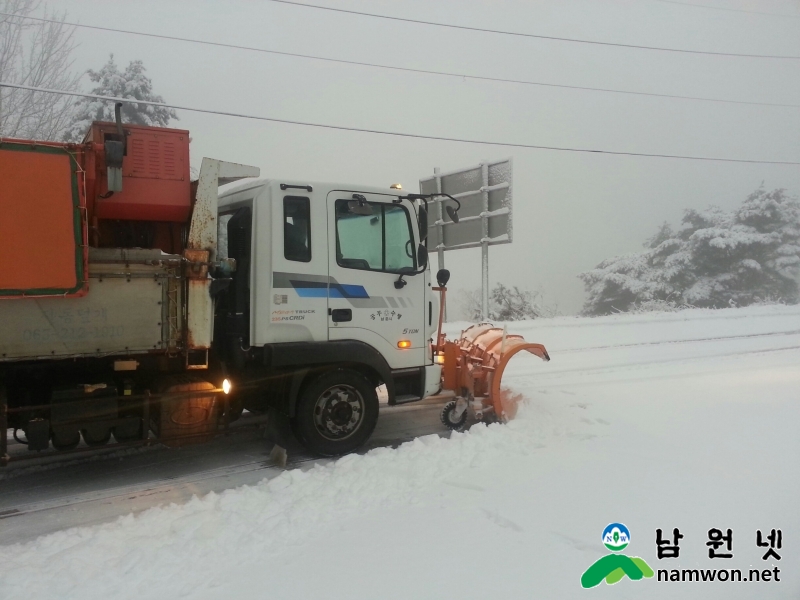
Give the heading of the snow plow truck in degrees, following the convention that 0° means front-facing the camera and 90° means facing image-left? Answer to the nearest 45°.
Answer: approximately 270°

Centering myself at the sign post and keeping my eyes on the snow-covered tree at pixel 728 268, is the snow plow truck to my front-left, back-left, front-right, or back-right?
back-right
